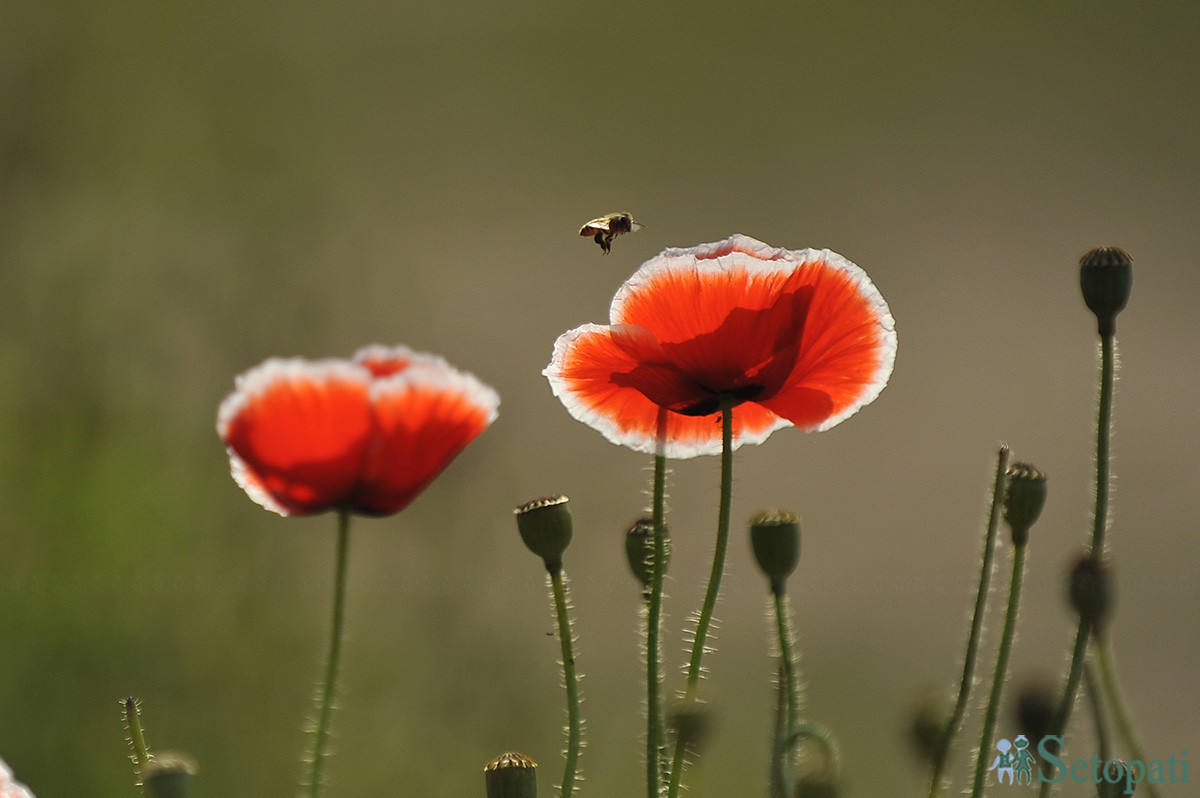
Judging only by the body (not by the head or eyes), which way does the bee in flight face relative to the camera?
to the viewer's right
